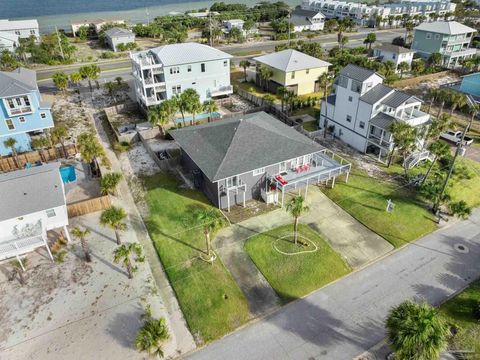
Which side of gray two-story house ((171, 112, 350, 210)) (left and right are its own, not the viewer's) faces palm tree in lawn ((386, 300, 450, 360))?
front

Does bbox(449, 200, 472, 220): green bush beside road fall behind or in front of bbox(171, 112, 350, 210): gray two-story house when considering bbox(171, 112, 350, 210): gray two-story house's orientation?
in front

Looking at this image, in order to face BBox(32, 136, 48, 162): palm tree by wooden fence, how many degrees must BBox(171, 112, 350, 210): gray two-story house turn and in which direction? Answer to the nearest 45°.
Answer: approximately 135° to its right

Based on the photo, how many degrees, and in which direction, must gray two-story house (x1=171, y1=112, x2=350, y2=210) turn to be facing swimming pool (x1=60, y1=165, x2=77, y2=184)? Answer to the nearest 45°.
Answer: approximately 135° to its right

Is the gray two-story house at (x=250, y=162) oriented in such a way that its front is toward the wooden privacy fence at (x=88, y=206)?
no

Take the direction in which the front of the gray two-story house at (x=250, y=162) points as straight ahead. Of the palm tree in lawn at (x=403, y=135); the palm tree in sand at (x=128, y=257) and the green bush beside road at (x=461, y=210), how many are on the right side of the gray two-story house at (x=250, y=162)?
1

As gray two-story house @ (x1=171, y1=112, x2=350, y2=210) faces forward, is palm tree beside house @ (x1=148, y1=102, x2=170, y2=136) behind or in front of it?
behind

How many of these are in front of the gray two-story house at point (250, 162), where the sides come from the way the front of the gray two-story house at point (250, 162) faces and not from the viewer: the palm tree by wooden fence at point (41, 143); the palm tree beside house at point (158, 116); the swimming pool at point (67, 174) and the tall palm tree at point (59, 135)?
0

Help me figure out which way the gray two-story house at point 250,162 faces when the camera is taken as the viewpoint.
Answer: facing the viewer and to the right of the viewer

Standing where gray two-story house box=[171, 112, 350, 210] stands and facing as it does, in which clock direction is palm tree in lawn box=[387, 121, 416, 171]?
The palm tree in lawn is roughly at 10 o'clock from the gray two-story house.

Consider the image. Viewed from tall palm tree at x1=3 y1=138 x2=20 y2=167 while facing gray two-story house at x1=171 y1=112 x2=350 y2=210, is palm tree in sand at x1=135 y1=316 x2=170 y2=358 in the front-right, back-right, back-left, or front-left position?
front-right

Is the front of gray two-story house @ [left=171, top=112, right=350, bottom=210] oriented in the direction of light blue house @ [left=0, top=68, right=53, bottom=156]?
no

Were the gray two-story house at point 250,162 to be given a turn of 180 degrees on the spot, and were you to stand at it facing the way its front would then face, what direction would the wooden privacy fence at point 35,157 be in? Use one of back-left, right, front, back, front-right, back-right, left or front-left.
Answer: front-left

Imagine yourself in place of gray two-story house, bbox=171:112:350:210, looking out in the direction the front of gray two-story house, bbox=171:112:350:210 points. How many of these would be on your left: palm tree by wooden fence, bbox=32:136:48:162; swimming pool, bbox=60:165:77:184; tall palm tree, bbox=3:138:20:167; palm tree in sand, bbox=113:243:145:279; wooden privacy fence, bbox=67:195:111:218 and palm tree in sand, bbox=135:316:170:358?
0

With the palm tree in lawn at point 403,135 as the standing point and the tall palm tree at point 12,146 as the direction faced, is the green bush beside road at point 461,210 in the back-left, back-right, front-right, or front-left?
back-left

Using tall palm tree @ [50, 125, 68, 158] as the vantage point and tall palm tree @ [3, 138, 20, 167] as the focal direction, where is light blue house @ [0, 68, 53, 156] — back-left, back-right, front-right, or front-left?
front-right

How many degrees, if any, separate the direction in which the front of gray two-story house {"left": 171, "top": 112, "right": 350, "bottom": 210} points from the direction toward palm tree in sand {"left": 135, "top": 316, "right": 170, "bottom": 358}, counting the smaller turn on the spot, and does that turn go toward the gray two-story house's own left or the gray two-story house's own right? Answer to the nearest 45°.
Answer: approximately 45° to the gray two-story house's own right

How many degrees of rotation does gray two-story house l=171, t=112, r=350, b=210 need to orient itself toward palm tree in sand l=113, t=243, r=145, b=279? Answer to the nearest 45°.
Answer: approximately 90° to its right

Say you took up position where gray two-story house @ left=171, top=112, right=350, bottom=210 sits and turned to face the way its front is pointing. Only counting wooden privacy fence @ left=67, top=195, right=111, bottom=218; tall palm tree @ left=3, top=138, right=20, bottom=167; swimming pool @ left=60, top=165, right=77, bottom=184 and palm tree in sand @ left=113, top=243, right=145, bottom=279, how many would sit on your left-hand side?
0
